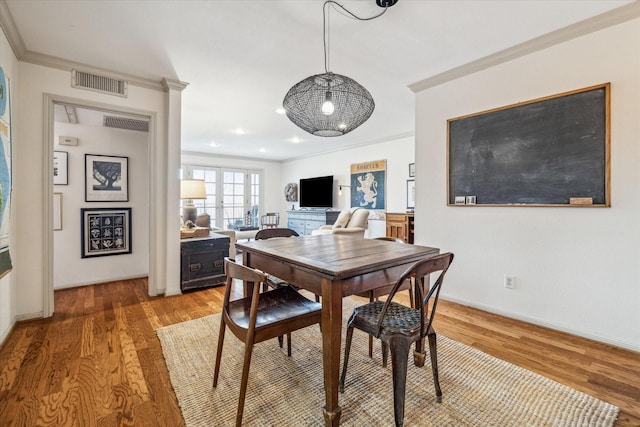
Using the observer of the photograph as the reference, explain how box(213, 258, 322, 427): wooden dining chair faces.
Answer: facing away from the viewer and to the right of the viewer

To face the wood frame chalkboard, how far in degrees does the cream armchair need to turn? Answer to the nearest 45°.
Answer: approximately 90° to its left

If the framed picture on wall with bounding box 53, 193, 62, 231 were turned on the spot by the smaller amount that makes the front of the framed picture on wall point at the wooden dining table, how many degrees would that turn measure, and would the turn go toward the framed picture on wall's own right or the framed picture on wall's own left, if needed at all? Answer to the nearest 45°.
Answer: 0° — it already faces it

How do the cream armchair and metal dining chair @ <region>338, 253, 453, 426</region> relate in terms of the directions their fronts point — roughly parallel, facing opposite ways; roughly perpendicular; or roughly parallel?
roughly perpendicular

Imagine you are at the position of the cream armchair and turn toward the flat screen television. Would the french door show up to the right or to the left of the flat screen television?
left

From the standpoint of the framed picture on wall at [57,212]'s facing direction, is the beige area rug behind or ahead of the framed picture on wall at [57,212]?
ahead

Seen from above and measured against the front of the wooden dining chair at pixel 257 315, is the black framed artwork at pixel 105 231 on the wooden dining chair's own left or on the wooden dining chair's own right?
on the wooden dining chair's own left
